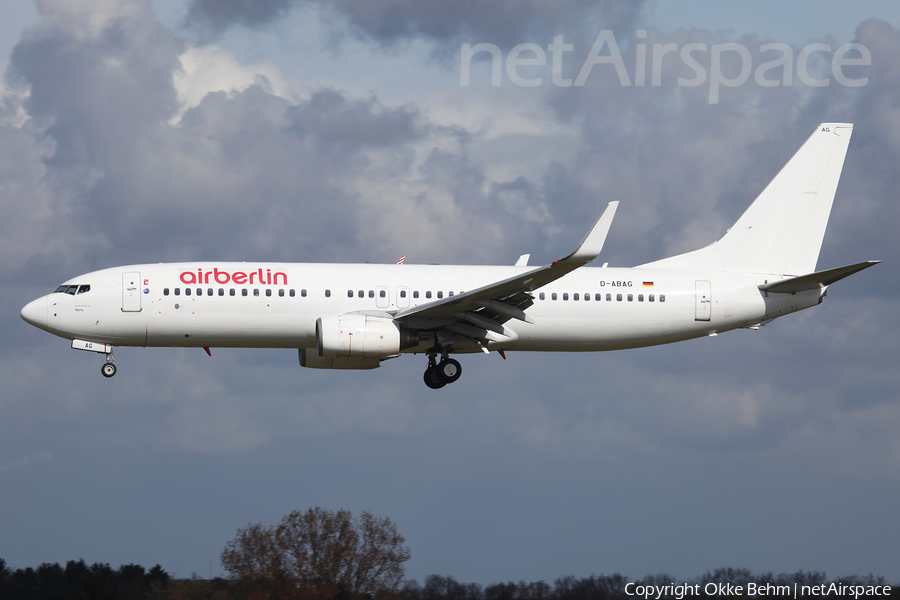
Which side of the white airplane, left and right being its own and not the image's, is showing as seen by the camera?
left
